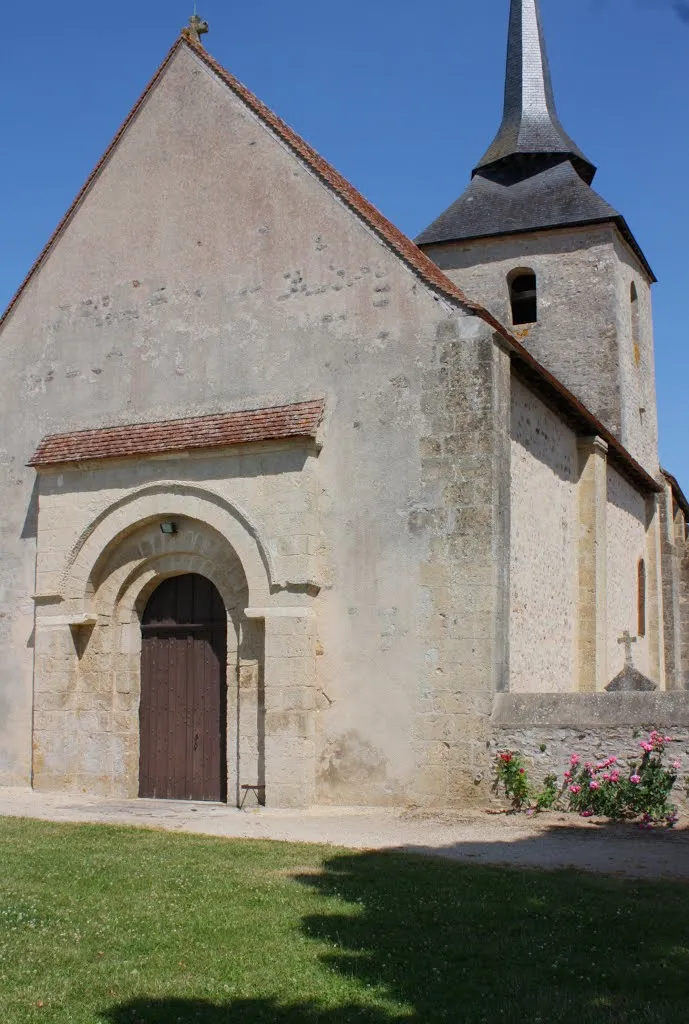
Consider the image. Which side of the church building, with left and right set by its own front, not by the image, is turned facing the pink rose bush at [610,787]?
left

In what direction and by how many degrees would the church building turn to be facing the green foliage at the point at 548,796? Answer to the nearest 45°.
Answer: approximately 90° to its left

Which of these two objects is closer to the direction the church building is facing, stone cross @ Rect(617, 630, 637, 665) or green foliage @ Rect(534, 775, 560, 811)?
the green foliage

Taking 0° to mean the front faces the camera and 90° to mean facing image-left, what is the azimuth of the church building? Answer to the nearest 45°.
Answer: approximately 45°
